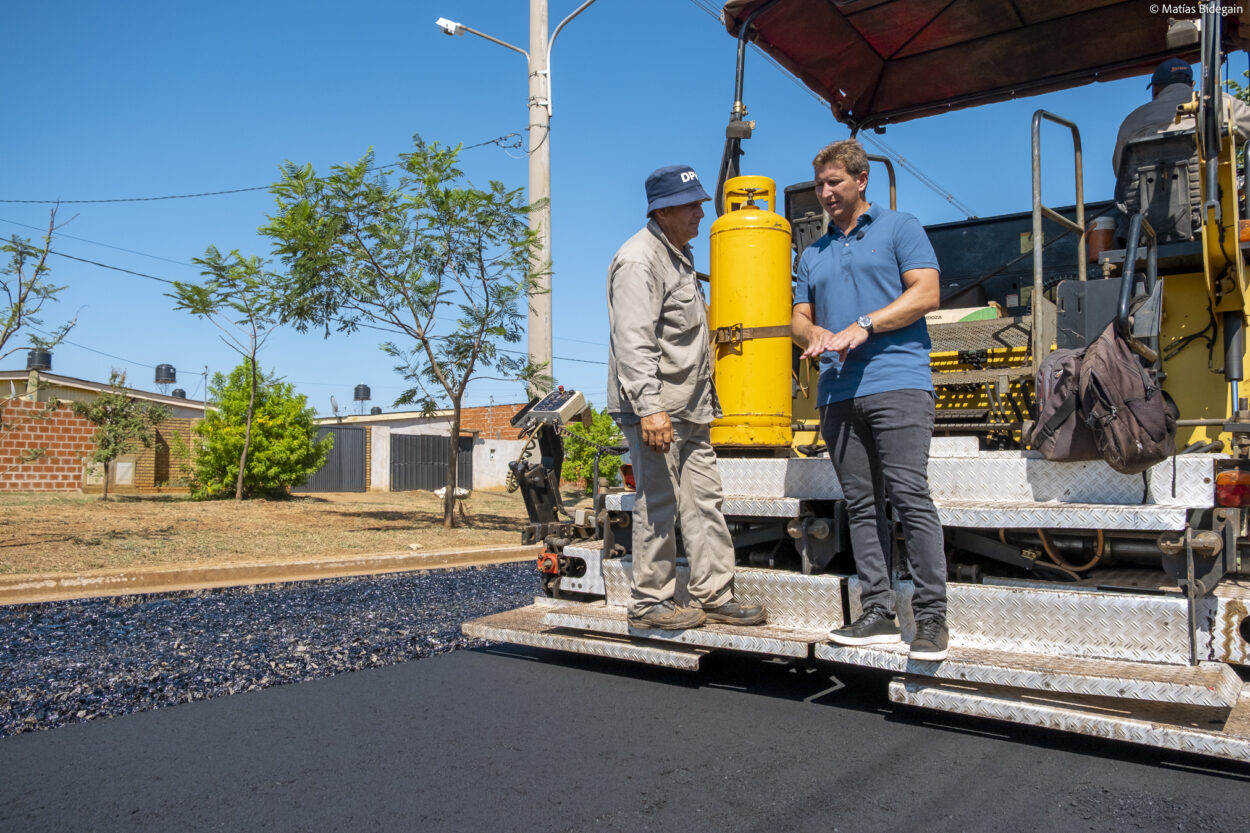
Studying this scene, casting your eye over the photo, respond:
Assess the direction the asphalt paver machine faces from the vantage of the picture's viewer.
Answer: facing away from the viewer and to the right of the viewer

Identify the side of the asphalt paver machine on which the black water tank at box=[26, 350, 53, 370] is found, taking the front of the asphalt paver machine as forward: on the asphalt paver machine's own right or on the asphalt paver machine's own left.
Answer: on the asphalt paver machine's own left

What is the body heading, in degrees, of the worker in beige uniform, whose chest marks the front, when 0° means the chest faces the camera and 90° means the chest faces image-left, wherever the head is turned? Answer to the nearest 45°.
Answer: approximately 270°

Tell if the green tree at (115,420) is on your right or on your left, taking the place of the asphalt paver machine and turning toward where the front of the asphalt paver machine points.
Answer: on your left

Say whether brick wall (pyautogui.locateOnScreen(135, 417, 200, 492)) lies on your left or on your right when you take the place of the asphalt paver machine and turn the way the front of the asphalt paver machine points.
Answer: on your left

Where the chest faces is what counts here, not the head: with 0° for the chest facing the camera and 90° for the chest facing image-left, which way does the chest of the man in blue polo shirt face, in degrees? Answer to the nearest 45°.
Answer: approximately 45°

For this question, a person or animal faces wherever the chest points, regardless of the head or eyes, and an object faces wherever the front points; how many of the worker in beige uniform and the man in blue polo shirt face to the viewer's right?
1

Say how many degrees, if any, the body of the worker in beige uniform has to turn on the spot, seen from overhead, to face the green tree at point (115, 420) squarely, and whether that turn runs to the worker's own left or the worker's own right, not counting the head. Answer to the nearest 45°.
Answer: approximately 135° to the worker's own left

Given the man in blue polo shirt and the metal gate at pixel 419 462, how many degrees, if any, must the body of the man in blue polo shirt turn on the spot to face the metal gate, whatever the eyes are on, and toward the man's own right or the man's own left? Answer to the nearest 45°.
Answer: approximately 90° to the man's own right

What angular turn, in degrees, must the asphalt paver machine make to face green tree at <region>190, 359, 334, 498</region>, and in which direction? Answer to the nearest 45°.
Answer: approximately 90° to its left
